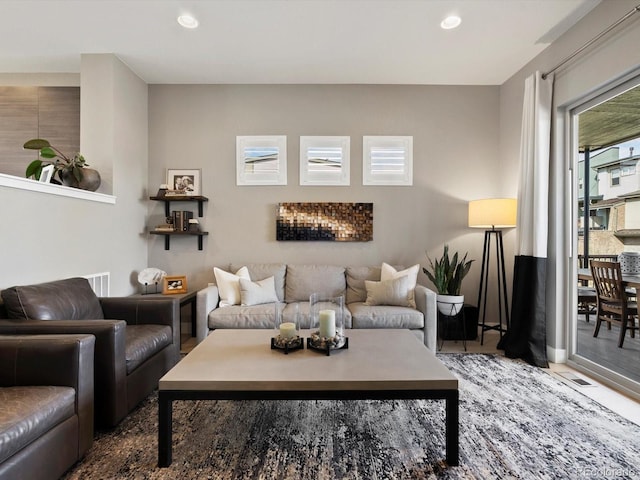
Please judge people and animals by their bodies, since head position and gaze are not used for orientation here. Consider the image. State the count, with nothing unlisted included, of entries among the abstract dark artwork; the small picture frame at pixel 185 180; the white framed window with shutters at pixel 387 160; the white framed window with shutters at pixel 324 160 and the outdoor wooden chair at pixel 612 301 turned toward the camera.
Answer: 4

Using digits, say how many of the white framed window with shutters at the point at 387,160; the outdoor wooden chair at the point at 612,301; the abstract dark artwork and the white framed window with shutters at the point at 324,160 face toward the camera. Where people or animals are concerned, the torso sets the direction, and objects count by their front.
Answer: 3

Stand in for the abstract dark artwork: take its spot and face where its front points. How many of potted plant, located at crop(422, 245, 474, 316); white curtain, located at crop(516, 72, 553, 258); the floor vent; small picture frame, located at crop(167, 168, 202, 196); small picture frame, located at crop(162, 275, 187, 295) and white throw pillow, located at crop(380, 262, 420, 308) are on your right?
2

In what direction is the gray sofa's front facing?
toward the camera

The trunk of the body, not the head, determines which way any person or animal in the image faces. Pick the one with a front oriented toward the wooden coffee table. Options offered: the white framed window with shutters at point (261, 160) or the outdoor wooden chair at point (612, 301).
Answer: the white framed window with shutters

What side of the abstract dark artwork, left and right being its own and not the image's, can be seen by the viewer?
front

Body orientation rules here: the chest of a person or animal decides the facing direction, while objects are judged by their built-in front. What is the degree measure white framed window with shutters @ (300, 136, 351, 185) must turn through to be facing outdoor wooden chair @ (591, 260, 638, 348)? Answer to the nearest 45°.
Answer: approximately 45° to its left

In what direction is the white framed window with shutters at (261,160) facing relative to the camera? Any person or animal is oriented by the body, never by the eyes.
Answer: toward the camera

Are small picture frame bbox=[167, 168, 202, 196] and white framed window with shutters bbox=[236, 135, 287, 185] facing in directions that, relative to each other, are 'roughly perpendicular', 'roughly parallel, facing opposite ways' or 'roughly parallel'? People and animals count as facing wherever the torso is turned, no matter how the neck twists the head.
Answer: roughly parallel

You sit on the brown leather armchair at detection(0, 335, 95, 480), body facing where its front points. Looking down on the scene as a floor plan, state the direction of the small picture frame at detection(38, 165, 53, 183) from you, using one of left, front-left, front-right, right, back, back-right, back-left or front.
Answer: back-left

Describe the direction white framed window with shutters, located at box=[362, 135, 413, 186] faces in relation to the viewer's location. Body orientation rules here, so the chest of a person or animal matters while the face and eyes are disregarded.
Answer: facing the viewer

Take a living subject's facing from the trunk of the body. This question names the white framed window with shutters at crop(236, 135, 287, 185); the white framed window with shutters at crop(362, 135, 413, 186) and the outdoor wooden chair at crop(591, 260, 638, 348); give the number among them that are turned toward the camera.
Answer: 2

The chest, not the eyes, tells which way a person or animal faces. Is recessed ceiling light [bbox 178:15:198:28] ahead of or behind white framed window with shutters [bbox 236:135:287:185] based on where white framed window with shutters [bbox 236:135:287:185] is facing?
ahead
